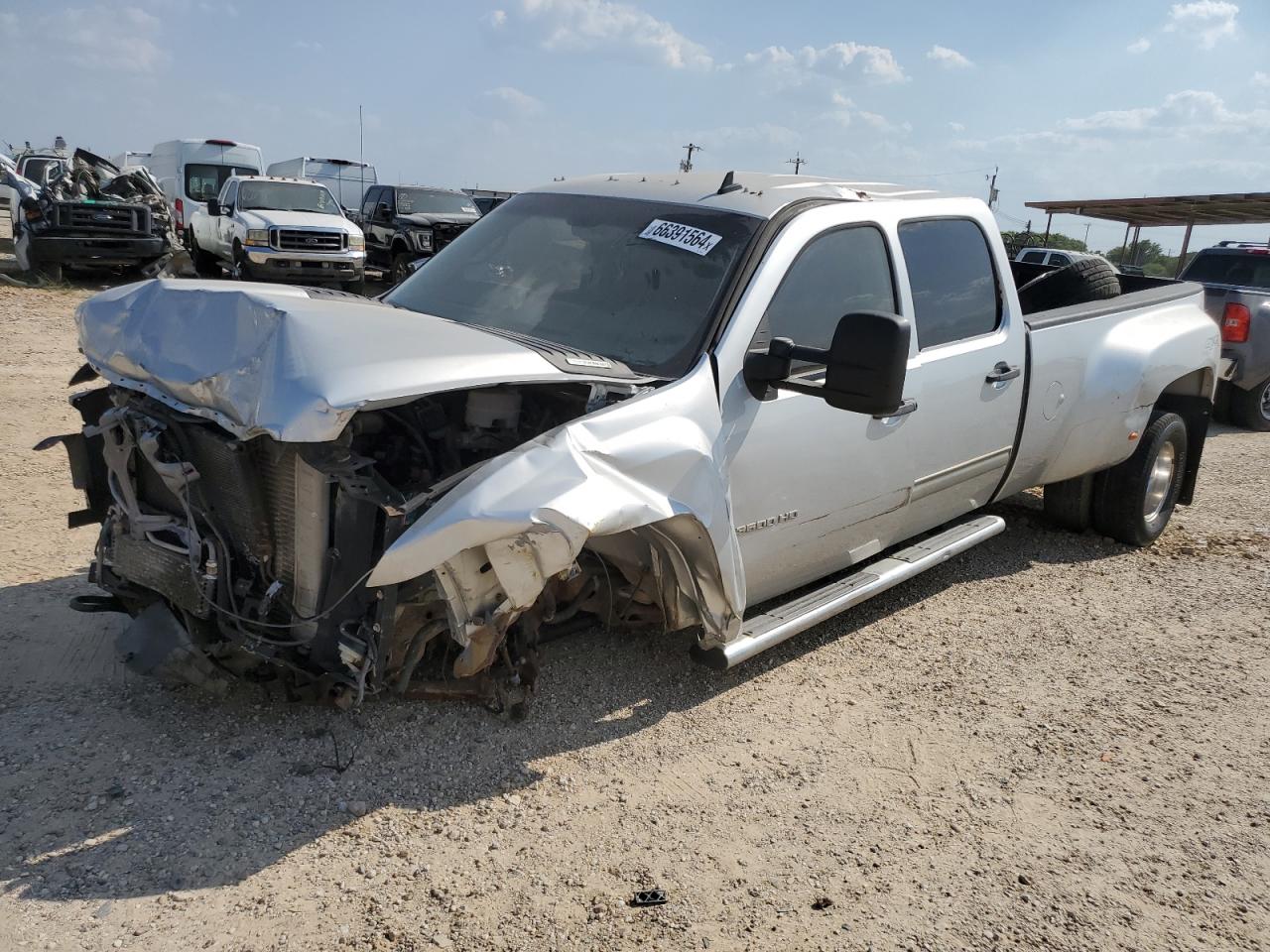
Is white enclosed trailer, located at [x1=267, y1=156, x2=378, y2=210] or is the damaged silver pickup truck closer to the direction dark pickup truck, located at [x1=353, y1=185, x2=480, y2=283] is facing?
the damaged silver pickup truck

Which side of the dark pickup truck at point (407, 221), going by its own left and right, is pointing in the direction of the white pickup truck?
right

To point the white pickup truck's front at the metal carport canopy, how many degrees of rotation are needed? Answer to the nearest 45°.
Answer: approximately 45° to its left

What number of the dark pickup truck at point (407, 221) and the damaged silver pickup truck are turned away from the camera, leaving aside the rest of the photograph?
0

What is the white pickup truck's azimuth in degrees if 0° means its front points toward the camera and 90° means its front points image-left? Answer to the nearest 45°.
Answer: approximately 315°

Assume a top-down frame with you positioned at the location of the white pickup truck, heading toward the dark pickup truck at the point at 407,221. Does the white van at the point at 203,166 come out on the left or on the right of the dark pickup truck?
left

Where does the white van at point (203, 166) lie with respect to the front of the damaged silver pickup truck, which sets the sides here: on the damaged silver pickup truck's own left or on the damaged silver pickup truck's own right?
on the damaged silver pickup truck's own right

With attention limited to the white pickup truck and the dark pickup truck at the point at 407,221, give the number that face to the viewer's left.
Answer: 0

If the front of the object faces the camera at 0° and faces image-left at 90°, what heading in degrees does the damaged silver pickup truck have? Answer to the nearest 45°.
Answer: approximately 45°

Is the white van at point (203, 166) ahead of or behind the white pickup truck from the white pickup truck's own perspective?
behind

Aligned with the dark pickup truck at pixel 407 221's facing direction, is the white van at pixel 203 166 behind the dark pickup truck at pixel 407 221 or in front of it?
behind

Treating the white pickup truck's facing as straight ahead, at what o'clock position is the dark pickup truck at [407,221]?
The dark pickup truck is roughly at 9 o'clock from the white pickup truck.

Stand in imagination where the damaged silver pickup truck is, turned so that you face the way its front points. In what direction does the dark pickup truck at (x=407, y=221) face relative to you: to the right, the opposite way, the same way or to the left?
to the left

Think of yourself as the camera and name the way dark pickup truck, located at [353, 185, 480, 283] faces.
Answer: facing the viewer and to the right of the viewer

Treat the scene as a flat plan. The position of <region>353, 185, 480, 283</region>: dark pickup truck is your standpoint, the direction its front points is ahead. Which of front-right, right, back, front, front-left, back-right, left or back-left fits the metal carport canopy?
front-left
